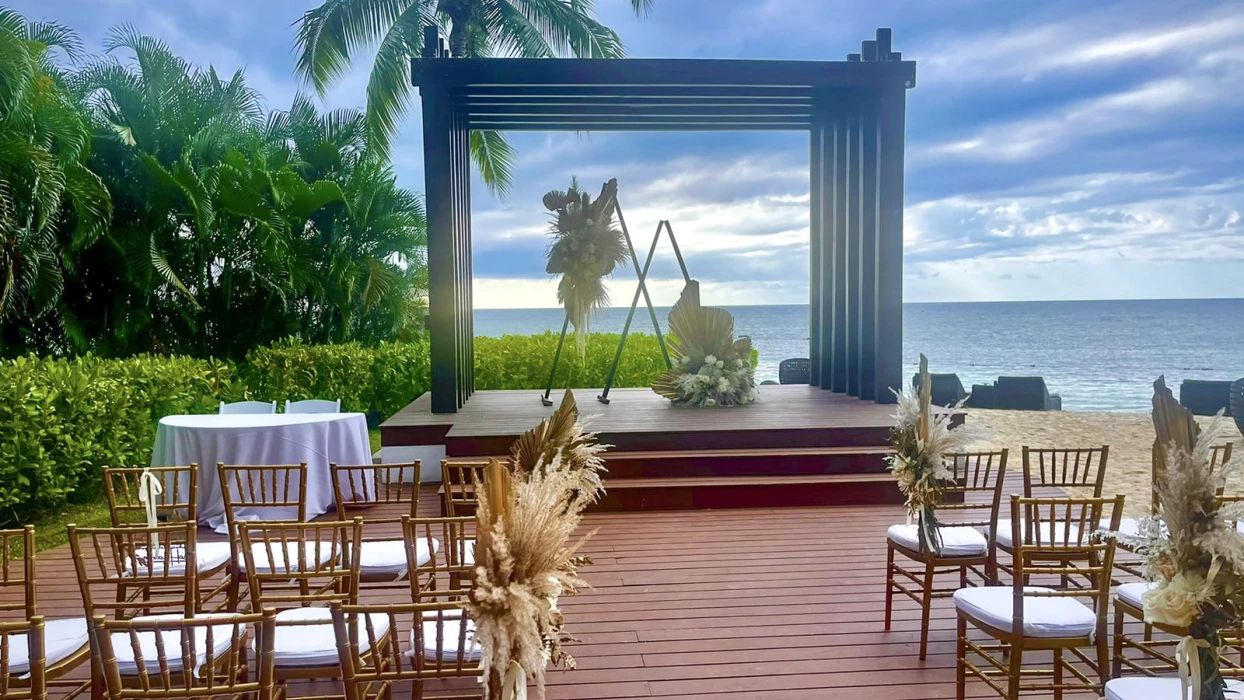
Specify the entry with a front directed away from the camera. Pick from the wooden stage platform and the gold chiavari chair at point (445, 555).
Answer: the gold chiavari chair

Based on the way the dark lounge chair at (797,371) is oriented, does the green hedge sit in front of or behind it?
behind

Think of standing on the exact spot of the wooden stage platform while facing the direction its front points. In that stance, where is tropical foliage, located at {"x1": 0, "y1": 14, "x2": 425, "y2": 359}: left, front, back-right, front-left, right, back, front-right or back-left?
back-right

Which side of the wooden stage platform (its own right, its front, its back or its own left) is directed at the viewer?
front

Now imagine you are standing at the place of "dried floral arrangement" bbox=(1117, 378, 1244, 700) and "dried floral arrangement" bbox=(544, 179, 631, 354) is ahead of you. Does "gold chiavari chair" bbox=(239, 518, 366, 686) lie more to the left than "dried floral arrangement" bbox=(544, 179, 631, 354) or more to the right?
left

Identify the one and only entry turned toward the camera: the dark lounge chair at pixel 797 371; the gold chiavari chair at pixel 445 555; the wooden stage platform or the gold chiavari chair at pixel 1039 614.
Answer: the wooden stage platform

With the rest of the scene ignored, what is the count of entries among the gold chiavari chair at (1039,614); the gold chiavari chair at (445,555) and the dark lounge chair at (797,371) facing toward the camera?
0

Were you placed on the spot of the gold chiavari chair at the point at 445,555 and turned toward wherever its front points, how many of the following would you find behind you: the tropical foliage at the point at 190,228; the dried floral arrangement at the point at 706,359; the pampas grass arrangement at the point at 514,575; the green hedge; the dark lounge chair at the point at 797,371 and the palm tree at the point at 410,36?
1

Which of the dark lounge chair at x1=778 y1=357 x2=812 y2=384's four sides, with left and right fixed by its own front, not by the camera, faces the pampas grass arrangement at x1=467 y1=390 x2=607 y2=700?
back

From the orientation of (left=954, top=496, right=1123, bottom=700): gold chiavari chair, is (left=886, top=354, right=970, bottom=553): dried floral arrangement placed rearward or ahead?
ahead

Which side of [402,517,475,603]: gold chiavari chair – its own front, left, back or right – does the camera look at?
back

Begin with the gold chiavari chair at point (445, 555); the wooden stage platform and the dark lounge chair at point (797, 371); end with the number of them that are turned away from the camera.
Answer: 2

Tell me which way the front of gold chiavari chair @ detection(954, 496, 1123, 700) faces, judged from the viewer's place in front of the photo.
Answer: facing away from the viewer and to the left of the viewer

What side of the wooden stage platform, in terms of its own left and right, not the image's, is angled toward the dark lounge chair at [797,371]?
back

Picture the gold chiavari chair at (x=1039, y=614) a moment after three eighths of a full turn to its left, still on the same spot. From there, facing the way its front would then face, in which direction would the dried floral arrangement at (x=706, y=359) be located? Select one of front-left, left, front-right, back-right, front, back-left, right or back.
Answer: back-right

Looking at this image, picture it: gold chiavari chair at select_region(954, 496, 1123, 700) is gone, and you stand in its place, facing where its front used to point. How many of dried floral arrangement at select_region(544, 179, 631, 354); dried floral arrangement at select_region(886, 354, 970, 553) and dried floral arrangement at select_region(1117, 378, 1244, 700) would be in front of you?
2

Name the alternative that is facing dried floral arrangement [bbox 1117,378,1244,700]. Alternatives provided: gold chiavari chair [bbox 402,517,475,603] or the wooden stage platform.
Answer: the wooden stage platform

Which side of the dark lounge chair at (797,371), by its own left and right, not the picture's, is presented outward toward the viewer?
back

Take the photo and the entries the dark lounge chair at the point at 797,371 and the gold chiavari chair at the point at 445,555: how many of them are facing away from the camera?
2
